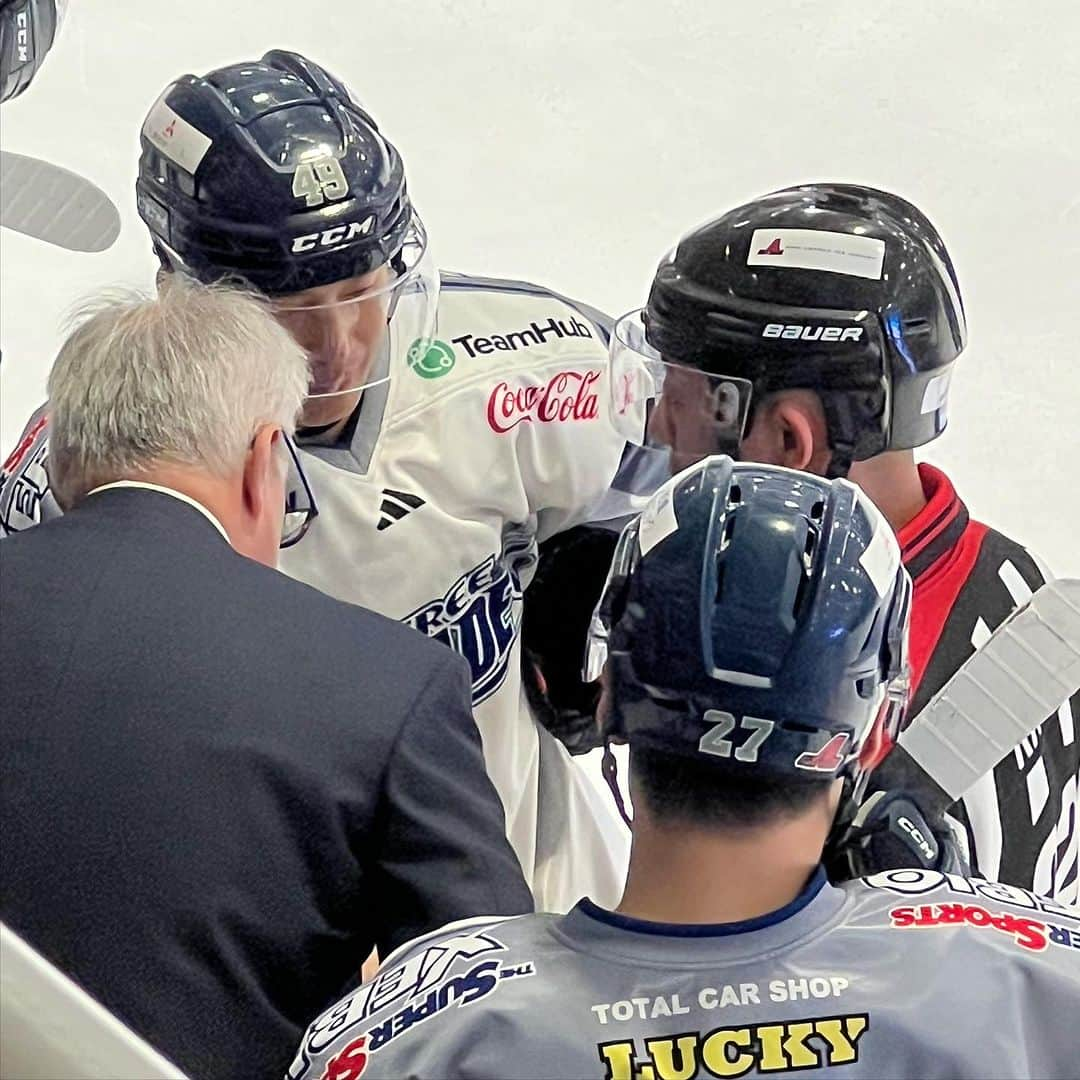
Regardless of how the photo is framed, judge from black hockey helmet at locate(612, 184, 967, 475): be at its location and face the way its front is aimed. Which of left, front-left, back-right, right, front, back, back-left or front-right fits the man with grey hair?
front-left

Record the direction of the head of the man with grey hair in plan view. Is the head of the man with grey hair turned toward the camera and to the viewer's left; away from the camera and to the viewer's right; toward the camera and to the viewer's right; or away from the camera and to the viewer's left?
away from the camera and to the viewer's right

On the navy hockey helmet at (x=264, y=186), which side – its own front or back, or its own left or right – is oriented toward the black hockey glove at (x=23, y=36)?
back

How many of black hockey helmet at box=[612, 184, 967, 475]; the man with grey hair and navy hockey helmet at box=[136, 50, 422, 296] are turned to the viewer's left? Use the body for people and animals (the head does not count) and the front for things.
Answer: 1

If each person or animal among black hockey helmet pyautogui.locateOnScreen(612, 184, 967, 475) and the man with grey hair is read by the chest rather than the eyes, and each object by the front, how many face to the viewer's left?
1

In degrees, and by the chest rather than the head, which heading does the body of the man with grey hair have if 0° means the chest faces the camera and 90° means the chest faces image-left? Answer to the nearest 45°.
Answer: approximately 225°

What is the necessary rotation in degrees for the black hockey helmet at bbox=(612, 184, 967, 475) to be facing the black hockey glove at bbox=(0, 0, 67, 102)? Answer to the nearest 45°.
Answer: approximately 45° to its right

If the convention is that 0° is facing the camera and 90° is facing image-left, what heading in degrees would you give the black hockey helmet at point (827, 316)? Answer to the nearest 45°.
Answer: approximately 90°

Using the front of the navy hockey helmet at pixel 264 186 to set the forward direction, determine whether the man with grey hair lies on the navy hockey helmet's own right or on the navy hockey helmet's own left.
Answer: on the navy hockey helmet's own right
